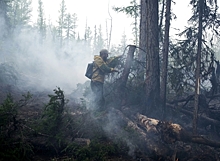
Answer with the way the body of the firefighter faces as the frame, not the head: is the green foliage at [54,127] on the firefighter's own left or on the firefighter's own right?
on the firefighter's own right

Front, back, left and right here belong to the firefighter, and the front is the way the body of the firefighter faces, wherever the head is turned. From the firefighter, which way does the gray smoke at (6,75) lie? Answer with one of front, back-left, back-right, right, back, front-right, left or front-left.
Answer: back-left

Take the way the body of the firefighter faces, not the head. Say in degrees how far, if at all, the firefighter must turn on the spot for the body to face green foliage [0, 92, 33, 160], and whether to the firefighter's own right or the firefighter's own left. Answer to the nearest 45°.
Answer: approximately 90° to the firefighter's own right

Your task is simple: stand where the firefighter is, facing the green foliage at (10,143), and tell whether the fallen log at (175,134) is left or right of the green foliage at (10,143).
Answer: left

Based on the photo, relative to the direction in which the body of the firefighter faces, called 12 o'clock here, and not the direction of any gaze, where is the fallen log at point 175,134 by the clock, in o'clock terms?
The fallen log is roughly at 2 o'clock from the firefighter.

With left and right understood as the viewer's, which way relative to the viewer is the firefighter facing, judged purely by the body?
facing to the right of the viewer

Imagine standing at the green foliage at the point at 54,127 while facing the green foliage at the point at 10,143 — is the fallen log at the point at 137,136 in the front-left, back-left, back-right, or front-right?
back-left

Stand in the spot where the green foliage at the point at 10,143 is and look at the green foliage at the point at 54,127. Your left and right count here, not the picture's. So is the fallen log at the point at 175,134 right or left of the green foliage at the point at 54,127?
right
